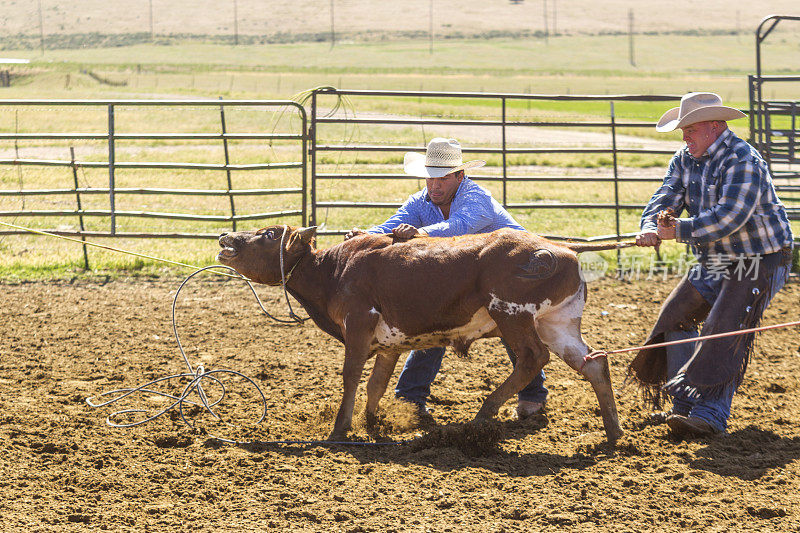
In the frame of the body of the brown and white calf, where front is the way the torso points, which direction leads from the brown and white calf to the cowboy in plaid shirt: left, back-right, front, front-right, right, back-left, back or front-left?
back

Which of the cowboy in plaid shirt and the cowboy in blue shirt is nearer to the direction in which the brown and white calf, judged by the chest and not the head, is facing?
the cowboy in blue shirt

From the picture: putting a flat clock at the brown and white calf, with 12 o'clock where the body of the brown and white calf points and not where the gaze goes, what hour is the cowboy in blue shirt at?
The cowboy in blue shirt is roughly at 3 o'clock from the brown and white calf.

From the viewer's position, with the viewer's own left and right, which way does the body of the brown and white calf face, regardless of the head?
facing to the left of the viewer

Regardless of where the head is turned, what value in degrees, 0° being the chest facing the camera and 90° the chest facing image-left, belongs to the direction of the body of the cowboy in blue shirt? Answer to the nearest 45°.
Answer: approximately 45°

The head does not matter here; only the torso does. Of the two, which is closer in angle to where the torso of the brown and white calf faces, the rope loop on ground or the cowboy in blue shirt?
the rope loop on ground

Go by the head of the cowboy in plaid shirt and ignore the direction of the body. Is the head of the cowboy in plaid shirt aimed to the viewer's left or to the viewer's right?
to the viewer's left

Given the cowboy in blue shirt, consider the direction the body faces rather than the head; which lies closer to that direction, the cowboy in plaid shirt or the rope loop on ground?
the rope loop on ground

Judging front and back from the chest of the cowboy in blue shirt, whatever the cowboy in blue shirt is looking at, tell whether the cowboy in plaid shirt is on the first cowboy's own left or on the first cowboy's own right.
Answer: on the first cowboy's own left
